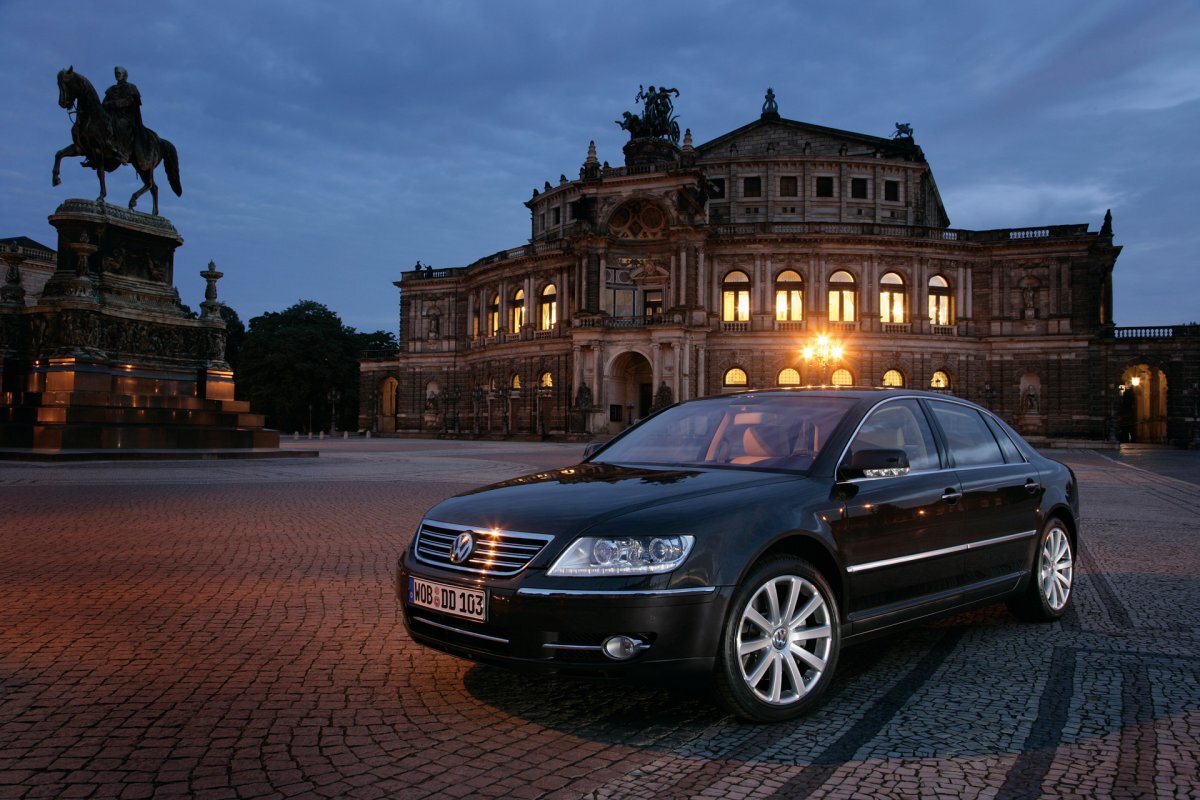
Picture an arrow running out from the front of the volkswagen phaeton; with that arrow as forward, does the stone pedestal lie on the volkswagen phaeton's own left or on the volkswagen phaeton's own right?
on the volkswagen phaeton's own right

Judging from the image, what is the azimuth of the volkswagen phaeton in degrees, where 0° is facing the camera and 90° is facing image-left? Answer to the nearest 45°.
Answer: approximately 45°

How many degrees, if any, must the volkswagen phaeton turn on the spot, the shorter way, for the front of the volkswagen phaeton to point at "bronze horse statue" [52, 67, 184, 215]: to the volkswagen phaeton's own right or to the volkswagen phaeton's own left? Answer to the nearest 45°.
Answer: approximately 90° to the volkswagen phaeton's own right
